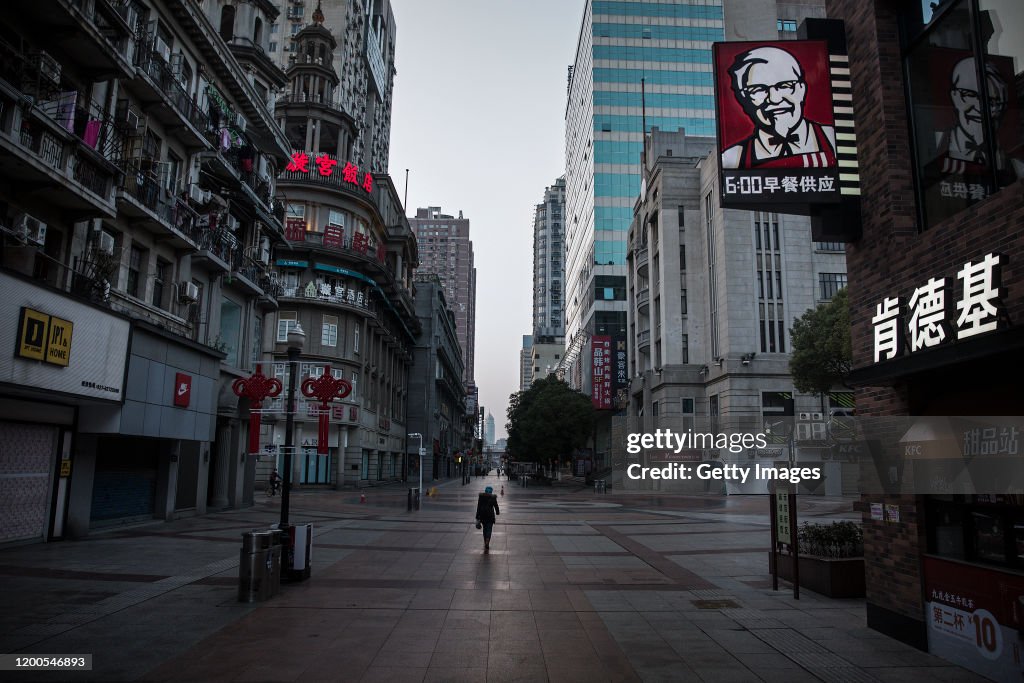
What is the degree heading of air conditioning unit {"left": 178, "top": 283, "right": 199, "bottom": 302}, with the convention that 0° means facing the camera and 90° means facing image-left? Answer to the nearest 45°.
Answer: approximately 315°

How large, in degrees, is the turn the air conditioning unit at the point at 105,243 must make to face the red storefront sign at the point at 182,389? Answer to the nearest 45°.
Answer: approximately 90° to its left

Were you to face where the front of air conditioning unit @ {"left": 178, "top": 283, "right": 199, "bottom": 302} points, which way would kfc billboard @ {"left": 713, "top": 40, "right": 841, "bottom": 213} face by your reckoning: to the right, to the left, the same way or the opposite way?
to the right

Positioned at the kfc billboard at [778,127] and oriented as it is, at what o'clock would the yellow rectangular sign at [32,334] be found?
The yellow rectangular sign is roughly at 3 o'clock from the kfc billboard.

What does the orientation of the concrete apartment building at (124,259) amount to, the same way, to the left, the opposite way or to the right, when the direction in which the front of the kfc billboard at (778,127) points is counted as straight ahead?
to the left

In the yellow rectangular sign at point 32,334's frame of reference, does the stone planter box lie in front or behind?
in front

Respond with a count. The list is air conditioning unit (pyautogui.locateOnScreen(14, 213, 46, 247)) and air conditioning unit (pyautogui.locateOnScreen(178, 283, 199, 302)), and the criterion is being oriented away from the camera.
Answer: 0

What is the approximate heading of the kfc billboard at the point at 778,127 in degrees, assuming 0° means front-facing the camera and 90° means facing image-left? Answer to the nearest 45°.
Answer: approximately 0°
